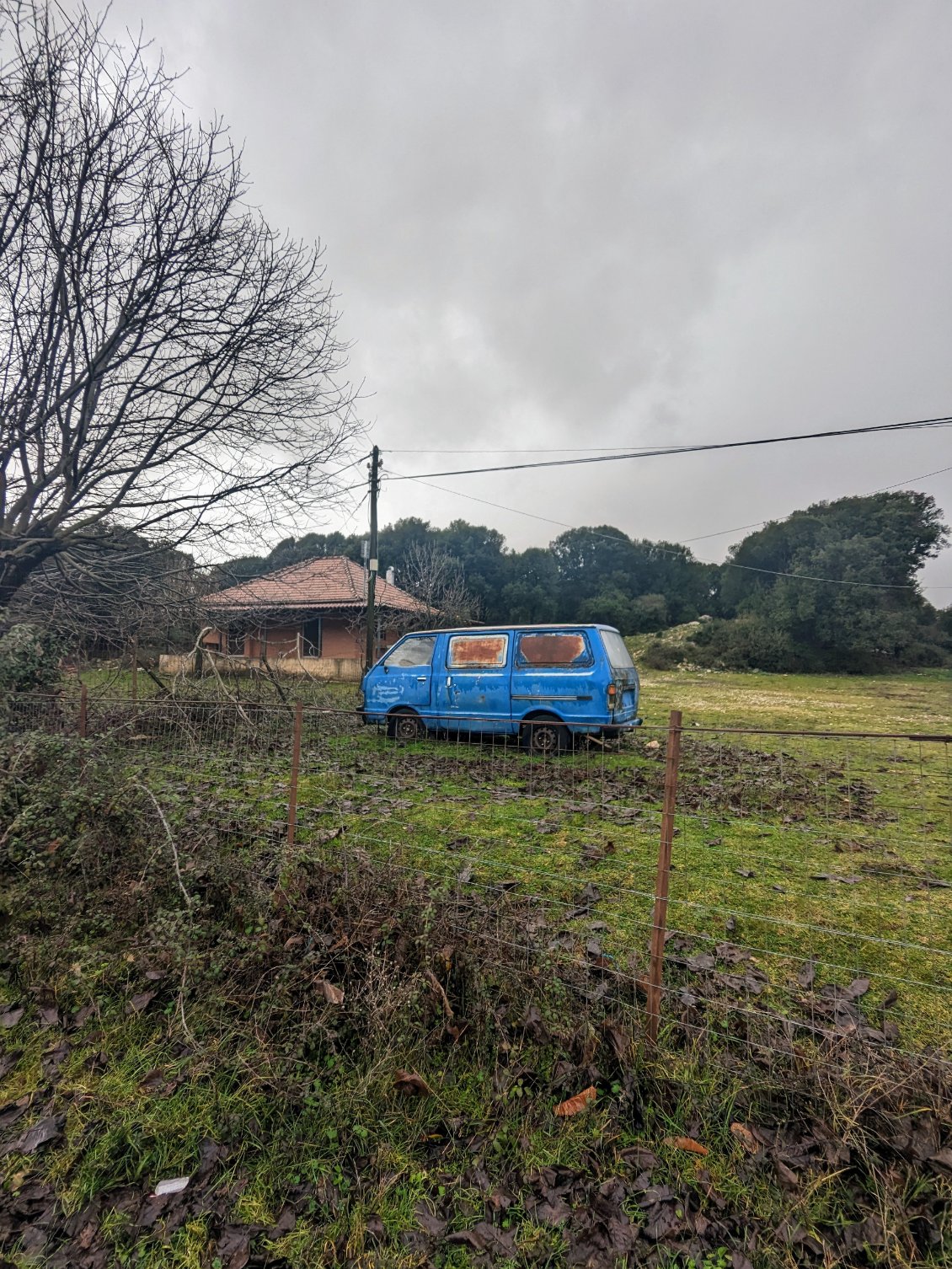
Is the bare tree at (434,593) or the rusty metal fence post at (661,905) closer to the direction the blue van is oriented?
the bare tree

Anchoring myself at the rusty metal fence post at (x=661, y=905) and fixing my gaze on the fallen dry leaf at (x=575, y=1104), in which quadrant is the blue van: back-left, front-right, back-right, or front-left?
back-right

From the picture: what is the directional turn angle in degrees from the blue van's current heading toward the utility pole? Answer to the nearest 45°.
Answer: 0° — it already faces it

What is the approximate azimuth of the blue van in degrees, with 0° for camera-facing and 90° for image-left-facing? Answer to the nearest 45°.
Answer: approximately 135°

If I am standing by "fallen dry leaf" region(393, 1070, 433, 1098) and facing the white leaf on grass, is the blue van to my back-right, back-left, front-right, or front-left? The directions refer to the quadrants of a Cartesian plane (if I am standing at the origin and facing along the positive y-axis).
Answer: back-right

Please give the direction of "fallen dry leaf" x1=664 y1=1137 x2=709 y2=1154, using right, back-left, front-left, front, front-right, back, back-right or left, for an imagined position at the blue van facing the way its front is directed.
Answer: back-left

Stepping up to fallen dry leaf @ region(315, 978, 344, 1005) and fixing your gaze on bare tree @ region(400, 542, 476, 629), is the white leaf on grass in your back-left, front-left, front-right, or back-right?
back-left
